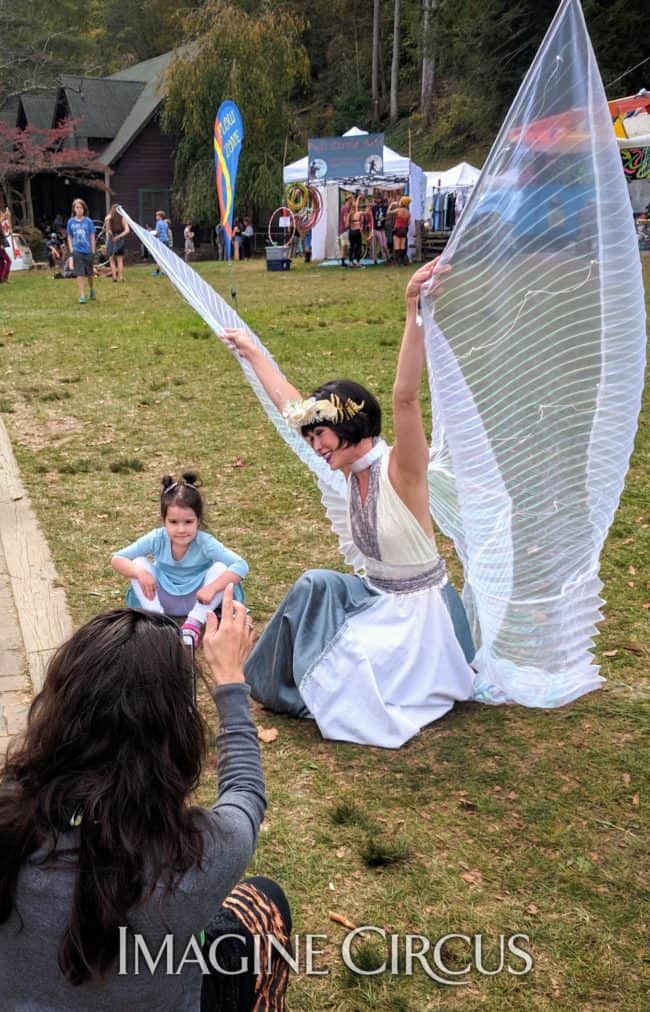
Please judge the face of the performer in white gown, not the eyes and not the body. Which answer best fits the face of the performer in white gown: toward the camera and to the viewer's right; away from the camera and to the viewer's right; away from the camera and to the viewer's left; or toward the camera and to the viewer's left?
toward the camera and to the viewer's left

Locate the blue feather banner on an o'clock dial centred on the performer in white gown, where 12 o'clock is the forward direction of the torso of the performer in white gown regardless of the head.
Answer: The blue feather banner is roughly at 4 o'clock from the performer in white gown.

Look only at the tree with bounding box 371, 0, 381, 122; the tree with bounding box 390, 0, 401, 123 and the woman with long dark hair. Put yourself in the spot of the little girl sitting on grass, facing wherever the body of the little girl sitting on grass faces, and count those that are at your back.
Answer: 2

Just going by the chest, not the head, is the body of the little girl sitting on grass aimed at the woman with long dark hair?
yes

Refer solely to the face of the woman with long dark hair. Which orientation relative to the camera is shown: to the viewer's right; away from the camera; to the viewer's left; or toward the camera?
away from the camera

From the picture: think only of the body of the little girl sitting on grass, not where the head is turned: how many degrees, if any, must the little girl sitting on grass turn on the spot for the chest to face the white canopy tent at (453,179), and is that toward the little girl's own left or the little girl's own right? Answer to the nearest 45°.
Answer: approximately 180°

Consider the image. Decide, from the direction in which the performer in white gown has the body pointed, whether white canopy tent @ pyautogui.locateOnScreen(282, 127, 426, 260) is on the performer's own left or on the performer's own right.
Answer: on the performer's own right

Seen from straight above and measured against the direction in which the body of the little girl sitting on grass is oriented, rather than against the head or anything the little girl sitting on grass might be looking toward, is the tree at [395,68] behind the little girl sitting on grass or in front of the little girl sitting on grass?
behind

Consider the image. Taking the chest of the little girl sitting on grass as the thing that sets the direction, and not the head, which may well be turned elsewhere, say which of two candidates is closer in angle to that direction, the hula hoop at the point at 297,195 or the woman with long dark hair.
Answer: the woman with long dark hair

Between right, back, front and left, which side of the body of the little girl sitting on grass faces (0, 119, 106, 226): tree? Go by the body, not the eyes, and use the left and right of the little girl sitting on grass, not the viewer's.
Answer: back

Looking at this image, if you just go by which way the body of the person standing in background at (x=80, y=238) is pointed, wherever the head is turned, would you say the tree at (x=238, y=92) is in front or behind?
behind

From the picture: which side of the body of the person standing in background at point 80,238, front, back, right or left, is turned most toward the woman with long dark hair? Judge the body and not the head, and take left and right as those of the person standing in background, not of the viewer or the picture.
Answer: front

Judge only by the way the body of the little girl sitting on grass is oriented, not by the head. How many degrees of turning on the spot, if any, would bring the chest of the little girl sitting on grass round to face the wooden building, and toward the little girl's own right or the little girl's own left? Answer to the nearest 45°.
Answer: approximately 180°
